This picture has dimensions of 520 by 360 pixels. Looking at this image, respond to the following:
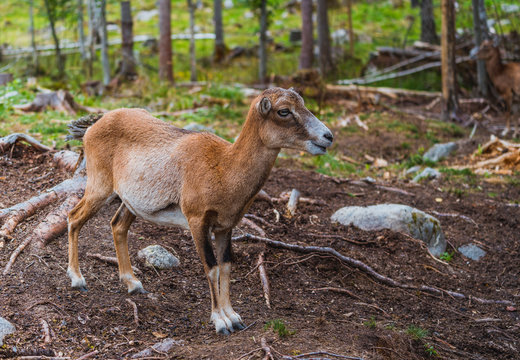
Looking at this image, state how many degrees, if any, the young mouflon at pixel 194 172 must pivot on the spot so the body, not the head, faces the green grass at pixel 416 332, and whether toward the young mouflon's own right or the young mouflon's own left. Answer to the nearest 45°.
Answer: approximately 45° to the young mouflon's own left

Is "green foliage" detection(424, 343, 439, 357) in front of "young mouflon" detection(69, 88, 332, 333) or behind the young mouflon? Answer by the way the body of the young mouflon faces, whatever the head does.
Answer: in front

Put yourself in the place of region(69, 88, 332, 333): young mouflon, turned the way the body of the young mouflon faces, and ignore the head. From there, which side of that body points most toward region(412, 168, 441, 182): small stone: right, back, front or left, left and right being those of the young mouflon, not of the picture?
left

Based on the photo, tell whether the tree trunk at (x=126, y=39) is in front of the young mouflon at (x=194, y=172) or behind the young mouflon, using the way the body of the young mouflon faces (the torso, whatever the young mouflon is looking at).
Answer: behind

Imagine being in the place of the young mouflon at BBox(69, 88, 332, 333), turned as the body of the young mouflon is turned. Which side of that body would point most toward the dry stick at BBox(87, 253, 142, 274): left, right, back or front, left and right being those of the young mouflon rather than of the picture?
back

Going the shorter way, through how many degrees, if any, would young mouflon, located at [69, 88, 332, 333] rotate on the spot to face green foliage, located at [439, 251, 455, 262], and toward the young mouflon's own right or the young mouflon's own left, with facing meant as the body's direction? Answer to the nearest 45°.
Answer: approximately 90° to the young mouflon's own left

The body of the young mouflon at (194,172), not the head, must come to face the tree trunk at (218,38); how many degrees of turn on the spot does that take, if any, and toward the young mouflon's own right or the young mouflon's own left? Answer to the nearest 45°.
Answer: approximately 135° to the young mouflon's own left

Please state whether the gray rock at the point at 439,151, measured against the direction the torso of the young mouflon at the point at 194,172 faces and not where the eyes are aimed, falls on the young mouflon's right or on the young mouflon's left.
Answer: on the young mouflon's left

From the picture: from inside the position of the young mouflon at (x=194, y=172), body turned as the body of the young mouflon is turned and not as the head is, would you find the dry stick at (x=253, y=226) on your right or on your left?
on your left

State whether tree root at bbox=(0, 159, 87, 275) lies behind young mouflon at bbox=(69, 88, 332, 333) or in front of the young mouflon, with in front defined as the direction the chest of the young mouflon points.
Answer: behind
